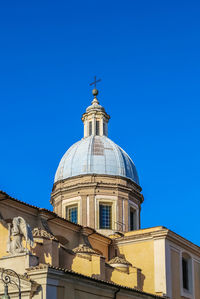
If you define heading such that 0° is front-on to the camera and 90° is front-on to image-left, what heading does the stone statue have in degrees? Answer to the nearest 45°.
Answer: approximately 45°
